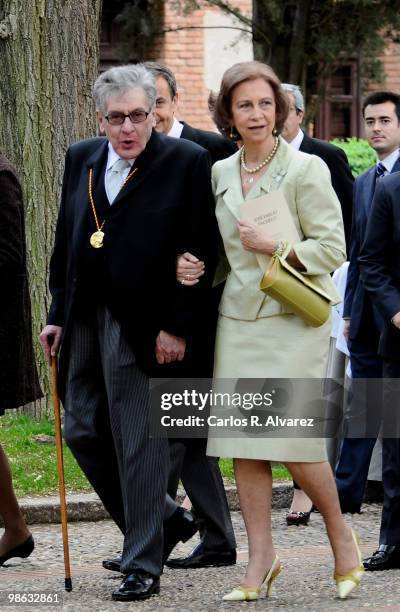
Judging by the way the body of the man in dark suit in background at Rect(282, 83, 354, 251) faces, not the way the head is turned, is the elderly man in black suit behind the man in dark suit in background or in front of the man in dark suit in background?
in front

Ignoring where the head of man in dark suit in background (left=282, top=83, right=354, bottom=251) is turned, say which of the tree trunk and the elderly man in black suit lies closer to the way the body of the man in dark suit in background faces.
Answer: the elderly man in black suit

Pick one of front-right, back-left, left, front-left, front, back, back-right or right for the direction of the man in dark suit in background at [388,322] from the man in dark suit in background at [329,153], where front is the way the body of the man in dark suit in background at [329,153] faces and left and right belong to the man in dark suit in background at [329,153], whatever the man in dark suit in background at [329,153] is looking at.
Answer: front-left

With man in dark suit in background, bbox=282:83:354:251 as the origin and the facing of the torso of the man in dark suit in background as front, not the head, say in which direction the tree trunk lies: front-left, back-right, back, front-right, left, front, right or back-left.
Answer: right

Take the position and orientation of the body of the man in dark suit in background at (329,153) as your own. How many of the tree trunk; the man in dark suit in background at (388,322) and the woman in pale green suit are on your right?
1

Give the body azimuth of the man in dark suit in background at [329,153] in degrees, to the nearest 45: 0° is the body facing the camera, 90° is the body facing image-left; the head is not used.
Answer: approximately 45°

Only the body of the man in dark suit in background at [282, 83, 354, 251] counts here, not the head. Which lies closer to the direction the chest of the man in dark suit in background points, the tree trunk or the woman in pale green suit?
the woman in pale green suit

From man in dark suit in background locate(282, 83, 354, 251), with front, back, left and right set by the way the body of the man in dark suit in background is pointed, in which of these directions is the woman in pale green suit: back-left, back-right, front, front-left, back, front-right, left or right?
front-left
